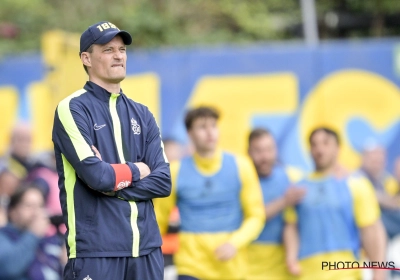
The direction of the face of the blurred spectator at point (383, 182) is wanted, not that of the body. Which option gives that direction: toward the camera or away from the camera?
toward the camera

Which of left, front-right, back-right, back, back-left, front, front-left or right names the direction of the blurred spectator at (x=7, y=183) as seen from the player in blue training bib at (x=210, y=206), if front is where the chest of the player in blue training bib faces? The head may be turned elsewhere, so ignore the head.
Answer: back-right

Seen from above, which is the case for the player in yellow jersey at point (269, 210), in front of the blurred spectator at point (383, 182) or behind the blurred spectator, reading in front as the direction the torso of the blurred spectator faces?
in front

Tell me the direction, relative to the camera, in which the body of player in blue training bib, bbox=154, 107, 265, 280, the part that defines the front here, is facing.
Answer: toward the camera

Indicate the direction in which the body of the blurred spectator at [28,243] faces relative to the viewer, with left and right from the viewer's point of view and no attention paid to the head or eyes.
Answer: facing the viewer and to the right of the viewer

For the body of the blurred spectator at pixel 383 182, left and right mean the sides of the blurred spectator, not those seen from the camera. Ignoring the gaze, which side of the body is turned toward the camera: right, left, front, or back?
front

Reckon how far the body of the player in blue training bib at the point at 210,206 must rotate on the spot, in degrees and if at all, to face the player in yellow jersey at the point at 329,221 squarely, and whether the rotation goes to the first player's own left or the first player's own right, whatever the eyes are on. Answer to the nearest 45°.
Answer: approximately 135° to the first player's own left

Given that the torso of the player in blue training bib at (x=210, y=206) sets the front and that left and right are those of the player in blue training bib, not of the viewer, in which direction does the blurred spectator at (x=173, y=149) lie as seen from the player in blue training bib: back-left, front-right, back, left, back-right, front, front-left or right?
back

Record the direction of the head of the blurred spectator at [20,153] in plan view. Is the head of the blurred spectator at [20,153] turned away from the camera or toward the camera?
toward the camera
